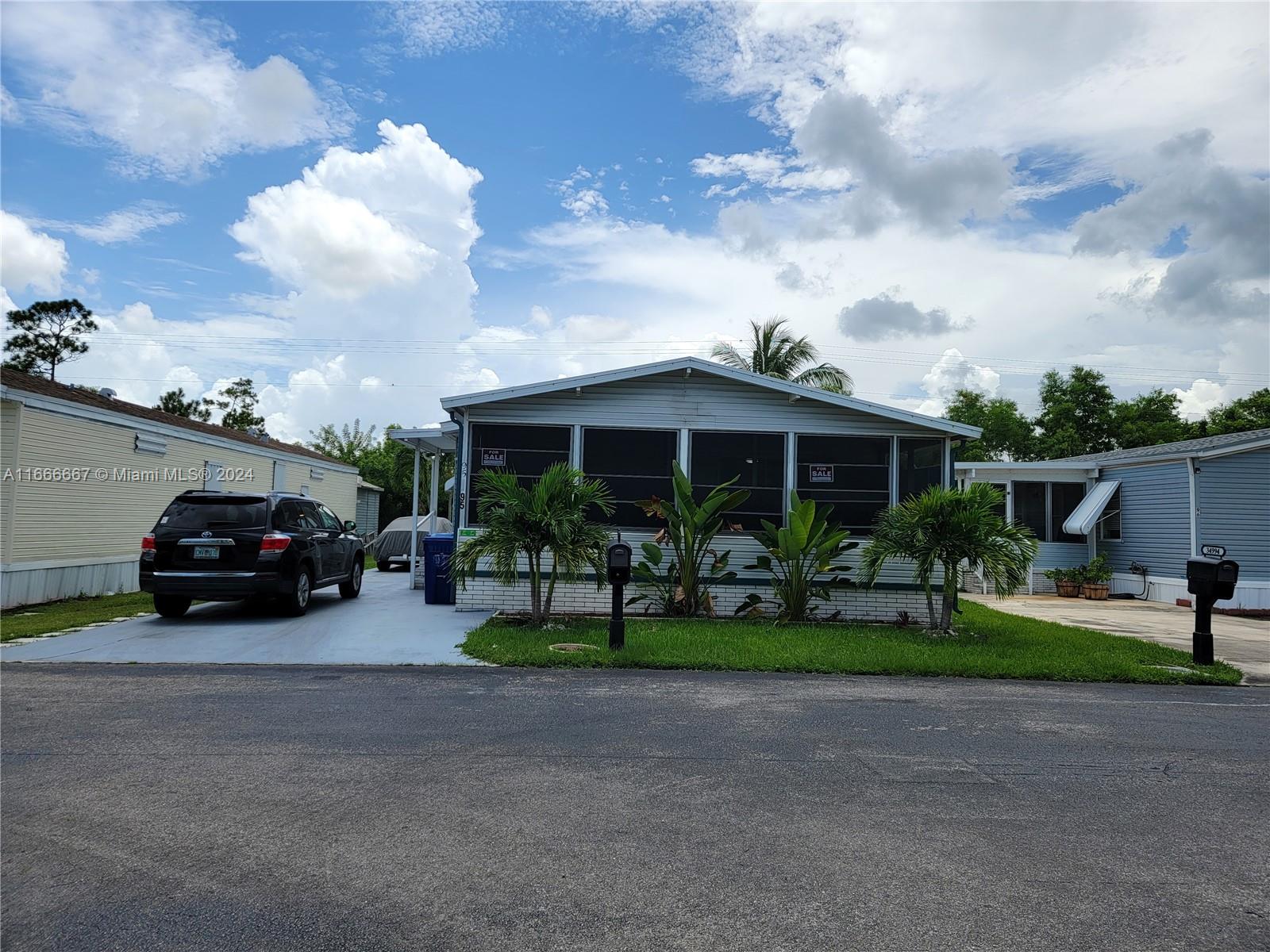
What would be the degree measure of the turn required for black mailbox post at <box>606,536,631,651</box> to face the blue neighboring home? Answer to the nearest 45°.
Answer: approximately 135° to its left

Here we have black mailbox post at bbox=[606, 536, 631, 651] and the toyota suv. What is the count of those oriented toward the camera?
1

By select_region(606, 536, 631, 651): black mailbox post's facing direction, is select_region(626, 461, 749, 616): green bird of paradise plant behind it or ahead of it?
behind

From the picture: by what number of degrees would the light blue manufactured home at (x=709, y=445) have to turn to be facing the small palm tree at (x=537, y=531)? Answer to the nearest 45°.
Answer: approximately 45° to its right

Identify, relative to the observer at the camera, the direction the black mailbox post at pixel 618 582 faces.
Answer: facing the viewer

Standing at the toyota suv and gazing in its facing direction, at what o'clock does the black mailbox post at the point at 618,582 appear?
The black mailbox post is roughly at 3 o'clock from the toyota suv.

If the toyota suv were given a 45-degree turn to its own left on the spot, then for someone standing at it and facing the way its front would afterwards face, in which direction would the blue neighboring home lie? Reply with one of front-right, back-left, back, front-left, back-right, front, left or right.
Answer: right

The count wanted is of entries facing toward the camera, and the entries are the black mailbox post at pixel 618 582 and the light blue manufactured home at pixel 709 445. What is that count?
2

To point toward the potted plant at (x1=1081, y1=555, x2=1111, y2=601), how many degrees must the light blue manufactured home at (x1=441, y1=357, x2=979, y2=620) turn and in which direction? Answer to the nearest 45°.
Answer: approximately 135° to its left

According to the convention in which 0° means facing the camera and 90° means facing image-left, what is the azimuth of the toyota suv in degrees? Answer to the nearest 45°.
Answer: approximately 225°

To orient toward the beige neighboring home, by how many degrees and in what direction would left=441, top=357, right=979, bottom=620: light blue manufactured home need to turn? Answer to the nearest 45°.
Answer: approximately 90° to its right

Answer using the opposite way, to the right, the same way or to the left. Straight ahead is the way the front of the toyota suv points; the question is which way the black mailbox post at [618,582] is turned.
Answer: the opposite way

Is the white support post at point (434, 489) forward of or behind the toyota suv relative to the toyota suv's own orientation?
forward

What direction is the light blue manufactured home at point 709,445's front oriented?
toward the camera
